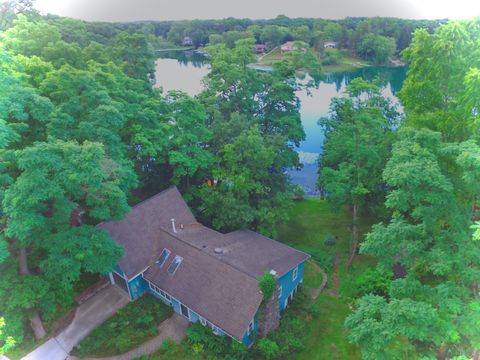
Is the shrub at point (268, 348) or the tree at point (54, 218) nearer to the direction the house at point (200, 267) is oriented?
the tree

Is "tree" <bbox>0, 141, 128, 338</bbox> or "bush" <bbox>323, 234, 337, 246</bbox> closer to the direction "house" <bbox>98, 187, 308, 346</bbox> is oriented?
the tree

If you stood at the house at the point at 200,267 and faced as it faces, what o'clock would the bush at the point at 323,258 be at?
The bush is roughly at 7 o'clock from the house.

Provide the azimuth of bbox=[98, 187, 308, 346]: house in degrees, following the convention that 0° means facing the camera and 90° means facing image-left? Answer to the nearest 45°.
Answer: approximately 45°

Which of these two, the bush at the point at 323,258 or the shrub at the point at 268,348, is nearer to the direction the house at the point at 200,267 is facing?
the shrub

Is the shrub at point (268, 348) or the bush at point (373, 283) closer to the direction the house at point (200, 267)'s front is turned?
the shrub

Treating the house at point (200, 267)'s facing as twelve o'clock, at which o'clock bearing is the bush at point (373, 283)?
The bush is roughly at 8 o'clock from the house.

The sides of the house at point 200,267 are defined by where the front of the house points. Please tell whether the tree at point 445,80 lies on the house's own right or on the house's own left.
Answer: on the house's own left

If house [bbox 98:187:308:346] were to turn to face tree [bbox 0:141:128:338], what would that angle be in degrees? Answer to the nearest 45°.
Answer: approximately 45° to its right

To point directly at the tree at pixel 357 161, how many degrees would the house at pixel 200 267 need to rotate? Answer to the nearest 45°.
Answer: approximately 135° to its left
